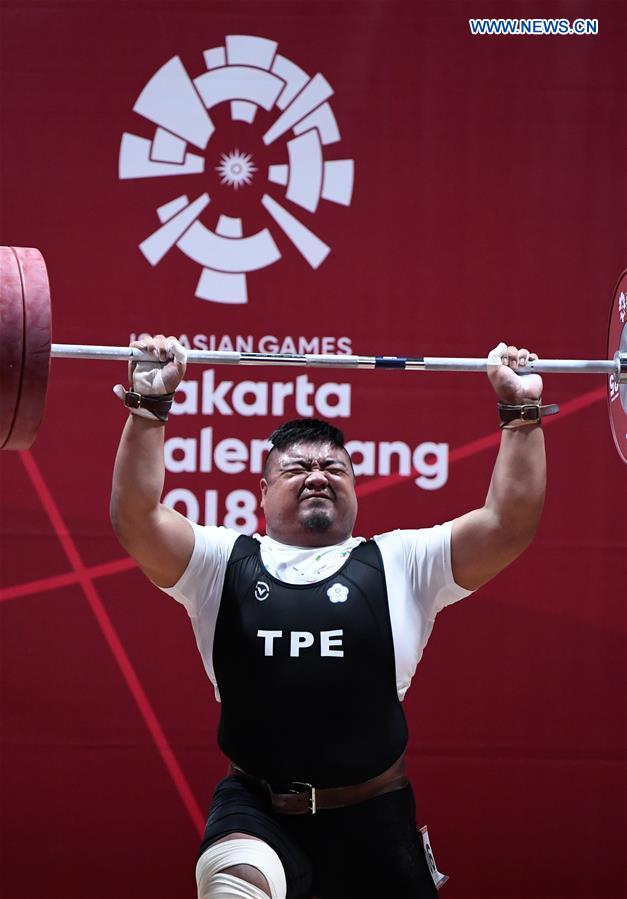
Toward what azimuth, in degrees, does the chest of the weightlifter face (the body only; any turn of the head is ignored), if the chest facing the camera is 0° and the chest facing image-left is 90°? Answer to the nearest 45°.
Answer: approximately 0°
